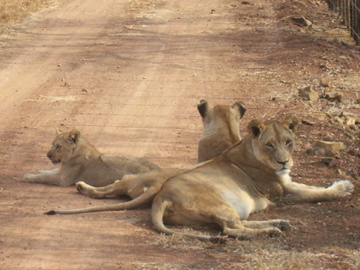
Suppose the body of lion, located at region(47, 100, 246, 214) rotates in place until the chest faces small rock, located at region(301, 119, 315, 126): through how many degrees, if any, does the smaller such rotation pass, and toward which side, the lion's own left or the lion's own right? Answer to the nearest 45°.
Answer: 0° — it already faces it

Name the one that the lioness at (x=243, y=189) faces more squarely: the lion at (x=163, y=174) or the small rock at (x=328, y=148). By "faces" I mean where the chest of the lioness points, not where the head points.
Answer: the small rock

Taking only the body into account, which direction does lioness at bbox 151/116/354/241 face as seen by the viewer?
to the viewer's right

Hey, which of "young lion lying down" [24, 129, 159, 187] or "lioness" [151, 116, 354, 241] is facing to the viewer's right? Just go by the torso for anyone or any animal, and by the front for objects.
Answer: the lioness

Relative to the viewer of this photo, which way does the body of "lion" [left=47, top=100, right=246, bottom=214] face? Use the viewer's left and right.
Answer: facing away from the viewer and to the right of the viewer

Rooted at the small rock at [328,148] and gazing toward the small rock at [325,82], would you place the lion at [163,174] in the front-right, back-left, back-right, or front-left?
back-left

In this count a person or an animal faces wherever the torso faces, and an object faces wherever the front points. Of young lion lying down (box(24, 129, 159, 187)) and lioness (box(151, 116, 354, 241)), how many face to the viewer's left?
1

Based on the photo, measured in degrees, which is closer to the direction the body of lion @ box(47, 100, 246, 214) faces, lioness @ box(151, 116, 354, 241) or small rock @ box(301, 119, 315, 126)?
the small rock

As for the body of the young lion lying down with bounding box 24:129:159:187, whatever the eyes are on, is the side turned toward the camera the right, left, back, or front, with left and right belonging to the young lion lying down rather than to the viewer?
left
